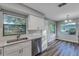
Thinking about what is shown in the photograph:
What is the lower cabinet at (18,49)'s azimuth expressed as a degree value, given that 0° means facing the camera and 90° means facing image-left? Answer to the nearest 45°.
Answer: approximately 315°

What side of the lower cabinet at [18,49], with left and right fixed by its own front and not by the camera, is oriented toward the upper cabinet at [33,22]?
left

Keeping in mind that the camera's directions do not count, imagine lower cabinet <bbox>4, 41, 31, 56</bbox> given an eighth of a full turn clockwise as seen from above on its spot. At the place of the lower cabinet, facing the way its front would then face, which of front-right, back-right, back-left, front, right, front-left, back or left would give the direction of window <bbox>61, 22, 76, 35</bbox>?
back-left
